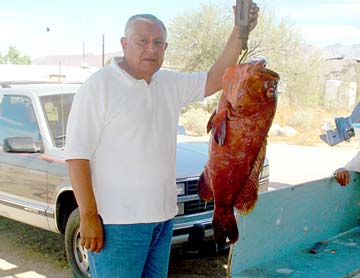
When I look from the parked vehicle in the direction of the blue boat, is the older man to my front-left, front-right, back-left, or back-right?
front-right

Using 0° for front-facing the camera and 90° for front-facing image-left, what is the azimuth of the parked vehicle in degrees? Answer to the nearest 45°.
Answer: approximately 315°

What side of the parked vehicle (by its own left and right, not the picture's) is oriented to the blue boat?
front

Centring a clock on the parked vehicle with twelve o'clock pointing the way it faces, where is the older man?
The older man is roughly at 1 o'clock from the parked vehicle.

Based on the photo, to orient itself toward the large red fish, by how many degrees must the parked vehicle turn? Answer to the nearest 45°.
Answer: approximately 45° to its right
